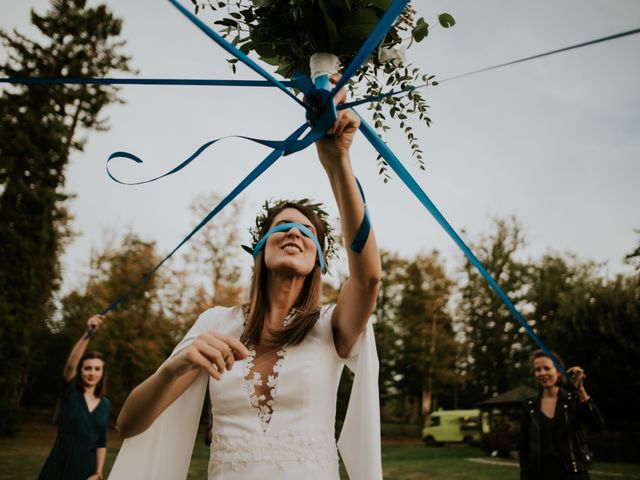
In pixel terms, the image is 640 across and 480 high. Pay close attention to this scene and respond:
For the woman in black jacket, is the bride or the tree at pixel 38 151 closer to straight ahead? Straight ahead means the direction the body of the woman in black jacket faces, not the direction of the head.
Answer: the bride

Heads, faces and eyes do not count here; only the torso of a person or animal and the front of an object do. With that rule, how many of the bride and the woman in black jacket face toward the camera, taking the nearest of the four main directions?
2

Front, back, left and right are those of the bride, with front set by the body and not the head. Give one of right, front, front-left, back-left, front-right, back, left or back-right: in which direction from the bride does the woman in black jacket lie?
back-left

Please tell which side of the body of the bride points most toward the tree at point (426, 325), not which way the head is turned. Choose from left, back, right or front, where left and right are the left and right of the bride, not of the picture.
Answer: back

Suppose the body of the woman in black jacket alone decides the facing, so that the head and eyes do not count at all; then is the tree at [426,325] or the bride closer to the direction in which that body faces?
the bride

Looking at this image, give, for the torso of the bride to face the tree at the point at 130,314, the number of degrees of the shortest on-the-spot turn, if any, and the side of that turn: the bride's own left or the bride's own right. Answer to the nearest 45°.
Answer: approximately 180°

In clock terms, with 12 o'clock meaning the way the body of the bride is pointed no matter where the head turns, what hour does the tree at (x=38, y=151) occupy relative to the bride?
The tree is roughly at 5 o'clock from the bride.

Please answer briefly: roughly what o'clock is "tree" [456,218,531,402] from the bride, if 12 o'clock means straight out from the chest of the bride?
The tree is roughly at 7 o'clock from the bride.

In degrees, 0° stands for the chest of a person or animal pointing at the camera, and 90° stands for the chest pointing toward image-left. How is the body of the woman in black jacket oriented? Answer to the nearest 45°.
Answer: approximately 0°

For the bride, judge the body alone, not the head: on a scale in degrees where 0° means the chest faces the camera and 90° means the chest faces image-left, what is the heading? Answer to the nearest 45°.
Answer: approximately 0°
